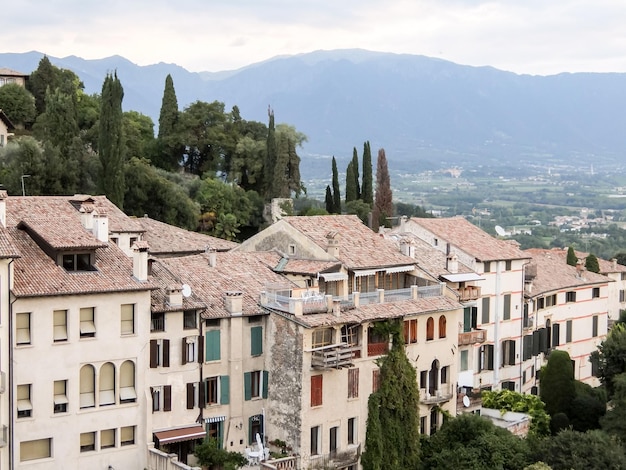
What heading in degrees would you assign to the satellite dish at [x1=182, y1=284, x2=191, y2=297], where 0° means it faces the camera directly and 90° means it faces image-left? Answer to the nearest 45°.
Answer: approximately 45°
